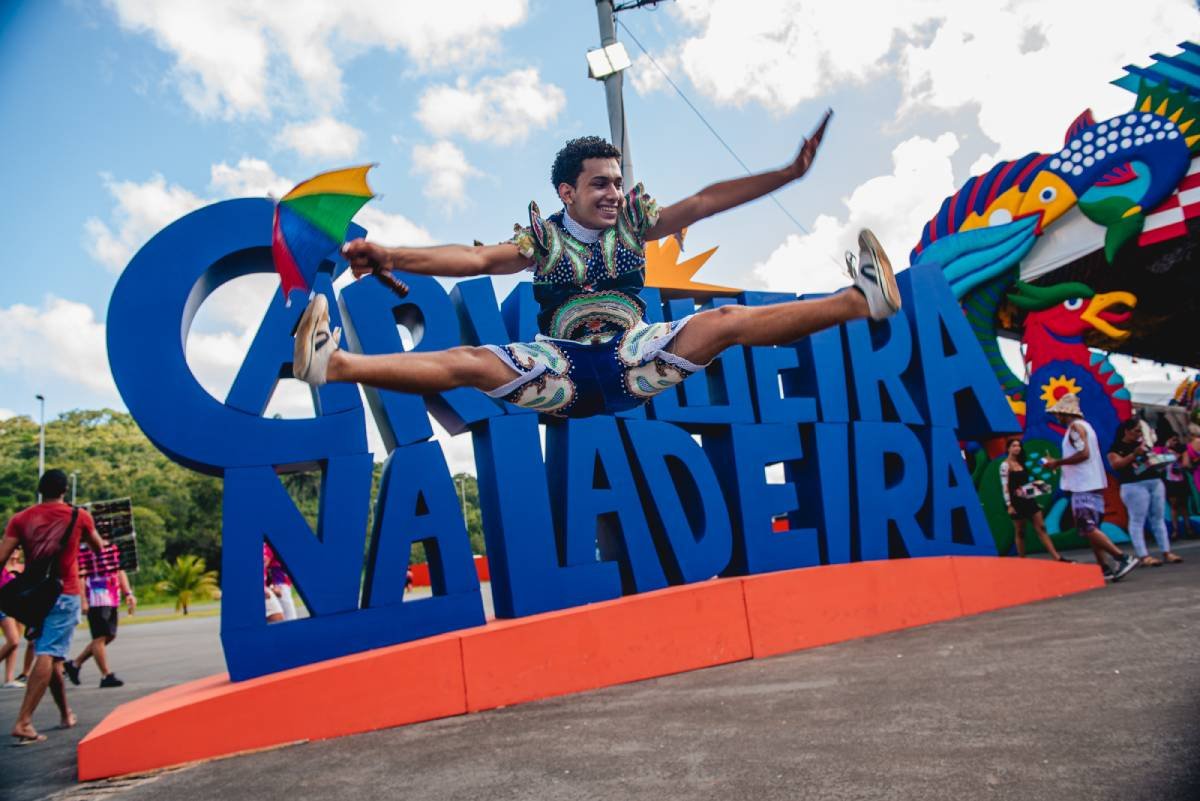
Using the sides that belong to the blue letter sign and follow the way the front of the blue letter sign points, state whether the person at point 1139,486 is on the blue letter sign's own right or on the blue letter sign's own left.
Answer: on the blue letter sign's own left

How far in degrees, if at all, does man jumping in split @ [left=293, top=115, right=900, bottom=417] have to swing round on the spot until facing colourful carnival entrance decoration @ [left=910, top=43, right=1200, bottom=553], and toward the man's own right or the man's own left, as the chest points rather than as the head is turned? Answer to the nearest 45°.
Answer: approximately 135° to the man's own left

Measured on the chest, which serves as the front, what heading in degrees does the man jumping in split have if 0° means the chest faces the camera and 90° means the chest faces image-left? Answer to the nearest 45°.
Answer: approximately 0°

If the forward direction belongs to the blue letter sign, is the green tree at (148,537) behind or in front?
behind

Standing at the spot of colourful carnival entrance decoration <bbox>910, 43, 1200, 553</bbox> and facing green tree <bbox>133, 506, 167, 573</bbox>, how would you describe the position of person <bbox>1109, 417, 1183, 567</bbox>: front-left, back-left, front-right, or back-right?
back-left

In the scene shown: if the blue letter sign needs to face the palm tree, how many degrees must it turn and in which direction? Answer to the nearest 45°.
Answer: approximately 180°

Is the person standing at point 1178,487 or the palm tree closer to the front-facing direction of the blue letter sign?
the person standing

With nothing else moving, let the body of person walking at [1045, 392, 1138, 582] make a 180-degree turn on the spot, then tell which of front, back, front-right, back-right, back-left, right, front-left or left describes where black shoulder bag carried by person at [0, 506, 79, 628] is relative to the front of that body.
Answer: back-right

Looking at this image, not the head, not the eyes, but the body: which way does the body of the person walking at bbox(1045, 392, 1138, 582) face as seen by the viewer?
to the viewer's left

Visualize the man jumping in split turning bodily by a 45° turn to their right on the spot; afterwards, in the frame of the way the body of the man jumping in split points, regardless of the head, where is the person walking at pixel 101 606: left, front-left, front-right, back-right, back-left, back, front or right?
right

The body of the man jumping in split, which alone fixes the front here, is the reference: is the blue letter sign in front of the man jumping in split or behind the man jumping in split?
behind
